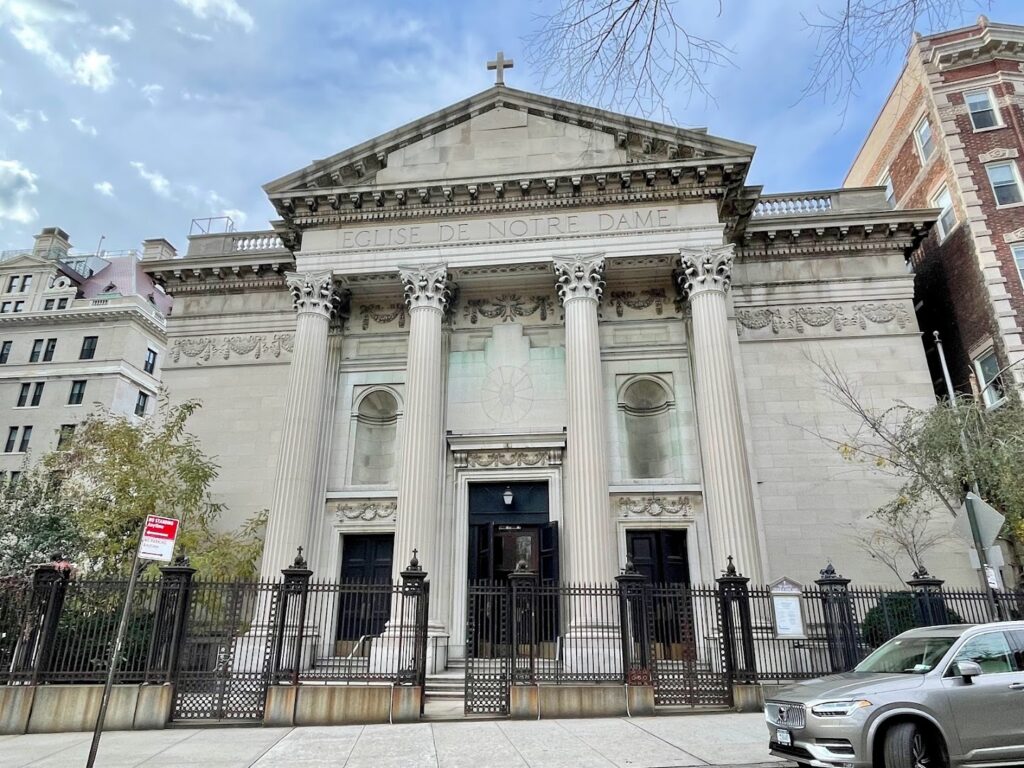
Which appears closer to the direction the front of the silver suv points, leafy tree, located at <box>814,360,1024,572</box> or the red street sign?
the red street sign

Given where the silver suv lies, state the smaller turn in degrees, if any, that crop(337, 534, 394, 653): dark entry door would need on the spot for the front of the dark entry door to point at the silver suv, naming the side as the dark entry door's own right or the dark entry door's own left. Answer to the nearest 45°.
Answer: approximately 45° to the dark entry door's own left

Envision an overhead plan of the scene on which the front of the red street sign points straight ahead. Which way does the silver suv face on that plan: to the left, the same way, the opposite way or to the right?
to the right

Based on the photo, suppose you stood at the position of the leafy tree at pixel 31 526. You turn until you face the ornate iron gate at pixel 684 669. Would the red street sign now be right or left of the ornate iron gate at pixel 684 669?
right

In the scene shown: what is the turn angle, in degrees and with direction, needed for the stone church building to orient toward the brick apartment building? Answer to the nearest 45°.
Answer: approximately 90° to its left

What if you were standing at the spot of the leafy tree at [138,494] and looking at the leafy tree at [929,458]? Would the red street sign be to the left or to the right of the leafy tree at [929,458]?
right

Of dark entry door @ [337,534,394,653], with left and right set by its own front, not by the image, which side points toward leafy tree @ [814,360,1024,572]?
left
